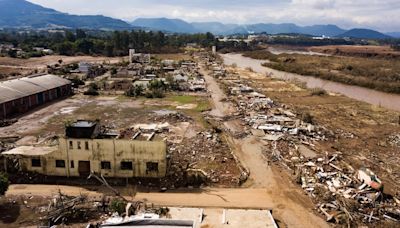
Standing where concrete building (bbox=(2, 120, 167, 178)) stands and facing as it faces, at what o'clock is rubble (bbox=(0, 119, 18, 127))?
The rubble is roughly at 5 o'clock from the concrete building.

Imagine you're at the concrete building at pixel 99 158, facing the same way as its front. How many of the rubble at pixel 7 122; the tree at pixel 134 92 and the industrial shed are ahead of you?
0

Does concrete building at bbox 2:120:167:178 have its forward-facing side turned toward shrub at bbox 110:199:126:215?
yes

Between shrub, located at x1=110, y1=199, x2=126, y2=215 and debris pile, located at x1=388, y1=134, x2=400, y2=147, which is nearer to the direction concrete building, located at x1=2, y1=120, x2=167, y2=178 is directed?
the shrub

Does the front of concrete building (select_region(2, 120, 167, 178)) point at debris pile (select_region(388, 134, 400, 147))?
no

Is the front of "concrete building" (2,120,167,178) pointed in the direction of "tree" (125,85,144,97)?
no

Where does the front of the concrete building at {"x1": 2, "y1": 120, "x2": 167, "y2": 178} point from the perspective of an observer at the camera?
facing the viewer

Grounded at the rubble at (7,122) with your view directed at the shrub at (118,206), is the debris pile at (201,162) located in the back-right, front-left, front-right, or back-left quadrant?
front-left

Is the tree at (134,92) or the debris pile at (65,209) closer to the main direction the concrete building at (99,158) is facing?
the debris pile

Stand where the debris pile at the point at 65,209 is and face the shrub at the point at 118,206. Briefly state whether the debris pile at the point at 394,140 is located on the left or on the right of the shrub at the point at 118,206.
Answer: left

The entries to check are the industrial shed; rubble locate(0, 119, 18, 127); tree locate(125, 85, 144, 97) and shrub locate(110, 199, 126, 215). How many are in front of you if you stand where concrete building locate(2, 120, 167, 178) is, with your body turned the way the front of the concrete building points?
1

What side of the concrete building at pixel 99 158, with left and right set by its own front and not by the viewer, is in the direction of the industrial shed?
back

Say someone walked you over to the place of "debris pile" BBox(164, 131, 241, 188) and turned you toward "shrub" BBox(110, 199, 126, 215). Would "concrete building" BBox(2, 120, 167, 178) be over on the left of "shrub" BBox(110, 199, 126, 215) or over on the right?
right

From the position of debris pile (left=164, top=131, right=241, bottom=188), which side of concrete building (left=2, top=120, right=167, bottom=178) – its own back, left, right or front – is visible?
left

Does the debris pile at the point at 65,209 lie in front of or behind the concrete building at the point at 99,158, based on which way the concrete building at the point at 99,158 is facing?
in front

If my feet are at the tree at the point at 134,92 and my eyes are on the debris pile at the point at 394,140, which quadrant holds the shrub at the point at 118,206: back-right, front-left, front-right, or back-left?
front-right

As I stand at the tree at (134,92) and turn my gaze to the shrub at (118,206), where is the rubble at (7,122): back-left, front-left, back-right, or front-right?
front-right
